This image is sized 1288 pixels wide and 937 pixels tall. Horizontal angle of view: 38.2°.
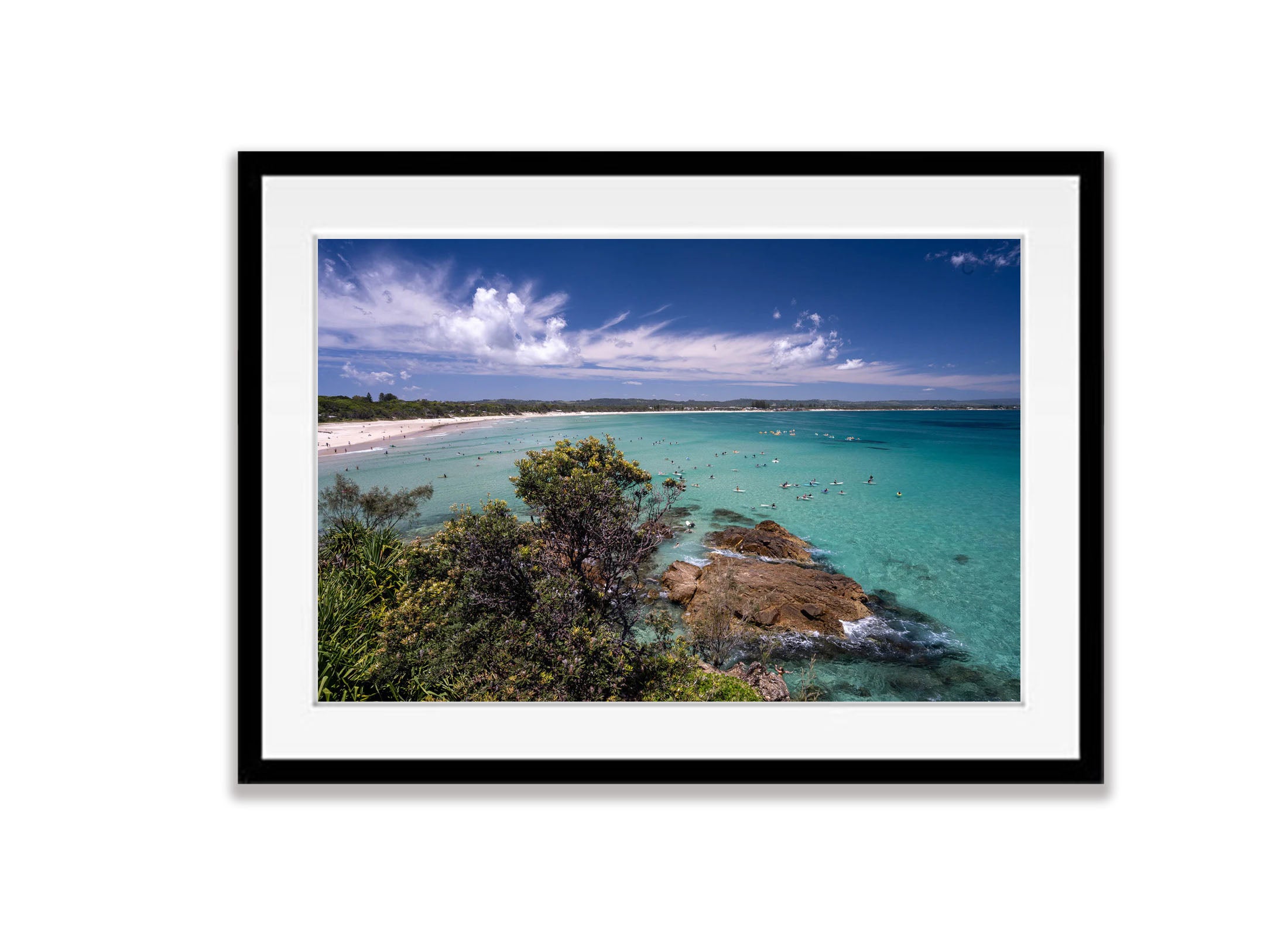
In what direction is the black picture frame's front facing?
toward the camera
